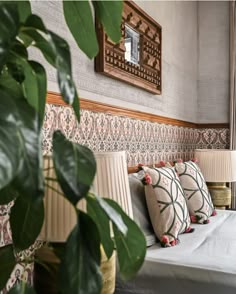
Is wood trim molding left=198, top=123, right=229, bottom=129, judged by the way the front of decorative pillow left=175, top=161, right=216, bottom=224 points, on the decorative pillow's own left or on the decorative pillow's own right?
on the decorative pillow's own left

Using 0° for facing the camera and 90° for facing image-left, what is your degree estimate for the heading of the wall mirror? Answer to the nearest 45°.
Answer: approximately 315°

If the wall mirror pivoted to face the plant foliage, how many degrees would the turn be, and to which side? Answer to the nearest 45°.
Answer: approximately 45° to its right

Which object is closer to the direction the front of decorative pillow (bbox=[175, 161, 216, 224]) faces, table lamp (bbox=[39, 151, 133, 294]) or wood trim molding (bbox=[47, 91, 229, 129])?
the table lamp

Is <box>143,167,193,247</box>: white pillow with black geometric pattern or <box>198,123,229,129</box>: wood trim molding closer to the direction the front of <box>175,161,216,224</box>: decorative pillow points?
the white pillow with black geometric pattern

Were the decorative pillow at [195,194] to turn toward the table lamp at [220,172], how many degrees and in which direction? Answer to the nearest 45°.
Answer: approximately 135° to its left
